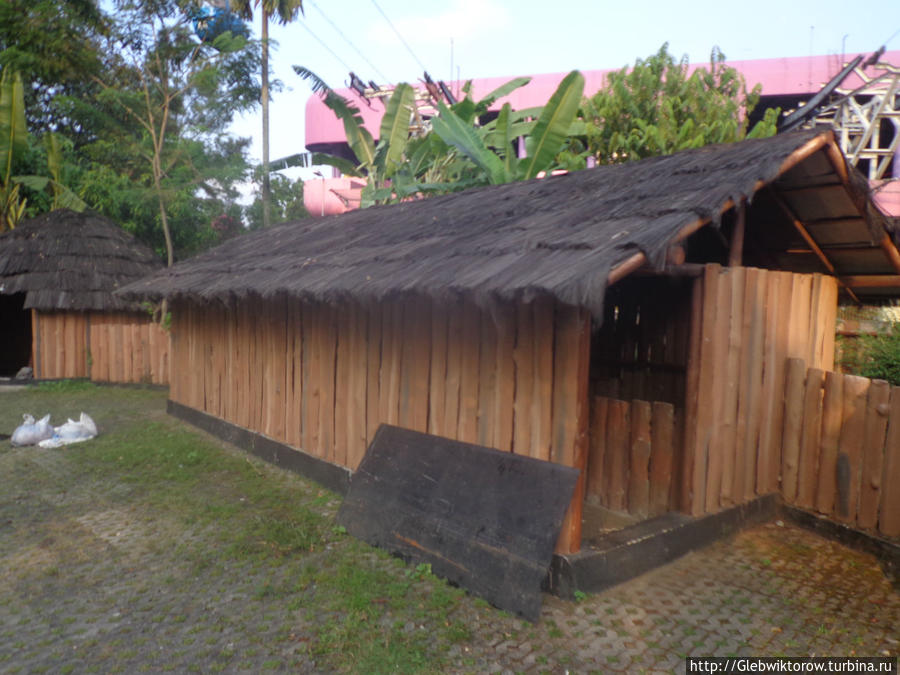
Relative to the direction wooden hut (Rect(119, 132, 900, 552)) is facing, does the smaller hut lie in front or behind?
behind

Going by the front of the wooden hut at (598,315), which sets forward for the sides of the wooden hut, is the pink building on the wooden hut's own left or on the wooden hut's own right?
on the wooden hut's own left

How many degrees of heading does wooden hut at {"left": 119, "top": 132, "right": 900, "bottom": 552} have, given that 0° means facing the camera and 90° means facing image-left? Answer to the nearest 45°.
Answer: approximately 315°

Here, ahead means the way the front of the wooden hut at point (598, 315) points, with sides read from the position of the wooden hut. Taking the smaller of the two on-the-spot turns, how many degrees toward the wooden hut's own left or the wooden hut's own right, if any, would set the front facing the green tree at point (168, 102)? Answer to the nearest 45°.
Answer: approximately 180°

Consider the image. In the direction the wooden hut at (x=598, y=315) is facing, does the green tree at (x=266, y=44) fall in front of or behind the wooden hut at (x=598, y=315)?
behind

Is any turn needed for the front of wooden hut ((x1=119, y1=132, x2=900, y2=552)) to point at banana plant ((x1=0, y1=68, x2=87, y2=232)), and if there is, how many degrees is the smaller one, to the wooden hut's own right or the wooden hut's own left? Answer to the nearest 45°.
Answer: approximately 180°

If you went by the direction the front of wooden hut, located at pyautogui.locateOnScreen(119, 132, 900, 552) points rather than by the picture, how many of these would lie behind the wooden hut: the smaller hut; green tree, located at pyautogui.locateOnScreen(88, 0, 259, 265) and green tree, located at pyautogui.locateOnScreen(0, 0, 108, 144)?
3

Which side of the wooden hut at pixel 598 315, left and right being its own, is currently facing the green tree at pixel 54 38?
back
